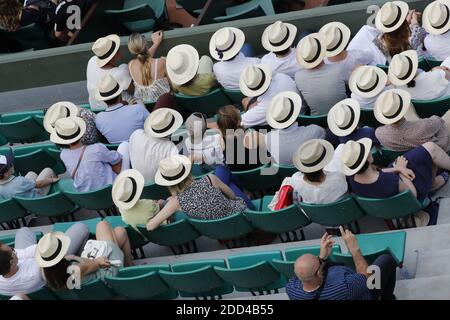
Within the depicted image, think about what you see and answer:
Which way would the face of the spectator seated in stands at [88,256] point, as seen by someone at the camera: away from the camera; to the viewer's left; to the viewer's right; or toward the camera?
away from the camera

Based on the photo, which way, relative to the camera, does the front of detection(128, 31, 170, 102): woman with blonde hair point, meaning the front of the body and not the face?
away from the camera

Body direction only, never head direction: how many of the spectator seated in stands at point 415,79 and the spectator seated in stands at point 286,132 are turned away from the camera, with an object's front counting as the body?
2

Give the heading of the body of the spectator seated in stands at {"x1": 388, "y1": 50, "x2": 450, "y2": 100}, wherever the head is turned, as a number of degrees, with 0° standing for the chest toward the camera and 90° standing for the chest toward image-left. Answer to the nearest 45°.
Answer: approximately 180°

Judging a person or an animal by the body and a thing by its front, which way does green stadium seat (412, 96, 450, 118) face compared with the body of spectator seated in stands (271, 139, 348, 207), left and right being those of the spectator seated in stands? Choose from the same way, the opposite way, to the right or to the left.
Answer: the same way

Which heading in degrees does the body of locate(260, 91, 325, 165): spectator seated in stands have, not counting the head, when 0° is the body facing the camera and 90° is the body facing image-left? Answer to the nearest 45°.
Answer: approximately 180°

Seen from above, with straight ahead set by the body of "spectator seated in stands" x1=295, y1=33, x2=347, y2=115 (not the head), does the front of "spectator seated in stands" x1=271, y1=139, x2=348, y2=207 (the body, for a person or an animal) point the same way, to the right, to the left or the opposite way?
the same way

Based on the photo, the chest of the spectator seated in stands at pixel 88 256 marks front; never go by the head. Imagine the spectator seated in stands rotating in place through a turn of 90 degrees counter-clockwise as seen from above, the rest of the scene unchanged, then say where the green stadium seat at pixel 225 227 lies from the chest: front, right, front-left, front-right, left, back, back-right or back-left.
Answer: back-right

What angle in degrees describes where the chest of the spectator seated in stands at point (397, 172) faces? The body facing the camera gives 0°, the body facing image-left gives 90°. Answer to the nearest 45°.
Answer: approximately 225°

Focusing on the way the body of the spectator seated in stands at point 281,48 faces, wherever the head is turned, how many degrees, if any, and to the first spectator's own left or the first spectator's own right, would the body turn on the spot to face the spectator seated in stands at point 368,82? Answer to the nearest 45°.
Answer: approximately 135° to the first spectator's own right

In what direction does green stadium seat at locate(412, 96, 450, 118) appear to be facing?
away from the camera

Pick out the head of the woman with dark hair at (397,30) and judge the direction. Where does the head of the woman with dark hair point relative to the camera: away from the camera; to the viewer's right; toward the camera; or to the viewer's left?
away from the camera

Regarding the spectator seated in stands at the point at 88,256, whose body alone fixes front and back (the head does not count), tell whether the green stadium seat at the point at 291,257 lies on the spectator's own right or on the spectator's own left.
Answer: on the spectator's own right

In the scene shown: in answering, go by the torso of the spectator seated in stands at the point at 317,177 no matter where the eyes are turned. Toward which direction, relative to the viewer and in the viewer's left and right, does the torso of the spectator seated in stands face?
facing away from the viewer

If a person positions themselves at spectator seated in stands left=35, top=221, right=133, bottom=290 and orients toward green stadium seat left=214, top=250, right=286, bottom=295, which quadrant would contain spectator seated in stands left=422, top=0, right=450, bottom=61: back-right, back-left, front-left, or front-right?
front-left

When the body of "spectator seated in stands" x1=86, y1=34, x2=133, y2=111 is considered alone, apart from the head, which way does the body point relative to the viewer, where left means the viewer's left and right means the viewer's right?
facing away from the viewer and to the right of the viewer

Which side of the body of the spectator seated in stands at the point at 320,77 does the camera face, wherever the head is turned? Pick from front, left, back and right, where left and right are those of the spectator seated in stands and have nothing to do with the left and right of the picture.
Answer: back

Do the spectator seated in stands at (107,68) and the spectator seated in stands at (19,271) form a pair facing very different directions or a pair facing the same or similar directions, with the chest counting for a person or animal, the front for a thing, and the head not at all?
same or similar directions
